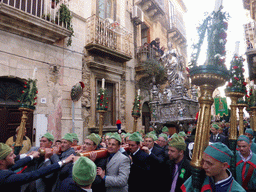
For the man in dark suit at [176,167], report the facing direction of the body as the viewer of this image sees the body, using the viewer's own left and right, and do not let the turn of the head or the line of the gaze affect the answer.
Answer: facing the viewer and to the left of the viewer

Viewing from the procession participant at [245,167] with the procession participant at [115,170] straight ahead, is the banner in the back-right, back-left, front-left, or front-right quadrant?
back-right

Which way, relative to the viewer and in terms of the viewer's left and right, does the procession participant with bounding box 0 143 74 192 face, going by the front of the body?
facing to the right of the viewer

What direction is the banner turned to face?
toward the camera

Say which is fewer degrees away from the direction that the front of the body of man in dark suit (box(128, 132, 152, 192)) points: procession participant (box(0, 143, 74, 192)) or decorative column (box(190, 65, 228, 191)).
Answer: the procession participant

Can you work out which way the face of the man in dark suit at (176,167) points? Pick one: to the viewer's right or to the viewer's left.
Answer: to the viewer's left

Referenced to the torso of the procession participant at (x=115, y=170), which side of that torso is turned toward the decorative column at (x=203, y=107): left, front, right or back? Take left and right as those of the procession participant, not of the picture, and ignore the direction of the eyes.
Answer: left

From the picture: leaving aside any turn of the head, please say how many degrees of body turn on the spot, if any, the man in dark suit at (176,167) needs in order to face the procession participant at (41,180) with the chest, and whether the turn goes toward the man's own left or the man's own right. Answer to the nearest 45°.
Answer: approximately 45° to the man's own right

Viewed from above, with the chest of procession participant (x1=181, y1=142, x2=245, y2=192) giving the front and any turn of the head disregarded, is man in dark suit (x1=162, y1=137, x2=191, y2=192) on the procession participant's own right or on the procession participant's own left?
on the procession participant's own right

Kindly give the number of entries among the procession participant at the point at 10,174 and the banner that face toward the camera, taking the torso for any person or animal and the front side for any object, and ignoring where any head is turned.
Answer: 1

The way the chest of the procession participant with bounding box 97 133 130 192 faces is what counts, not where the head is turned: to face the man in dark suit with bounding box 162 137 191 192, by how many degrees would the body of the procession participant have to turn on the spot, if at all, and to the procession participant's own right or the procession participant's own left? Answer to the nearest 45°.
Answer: approximately 135° to the procession participant's own left
